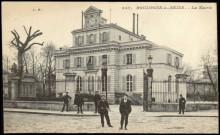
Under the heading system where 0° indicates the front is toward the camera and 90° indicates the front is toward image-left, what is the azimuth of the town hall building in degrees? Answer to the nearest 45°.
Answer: approximately 45°

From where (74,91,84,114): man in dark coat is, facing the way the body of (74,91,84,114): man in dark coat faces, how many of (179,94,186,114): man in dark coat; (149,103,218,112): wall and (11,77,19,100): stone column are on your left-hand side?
2

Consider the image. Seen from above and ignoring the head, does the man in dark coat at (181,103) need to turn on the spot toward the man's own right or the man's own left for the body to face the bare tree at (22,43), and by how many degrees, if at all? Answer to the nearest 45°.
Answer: approximately 45° to the man's own right

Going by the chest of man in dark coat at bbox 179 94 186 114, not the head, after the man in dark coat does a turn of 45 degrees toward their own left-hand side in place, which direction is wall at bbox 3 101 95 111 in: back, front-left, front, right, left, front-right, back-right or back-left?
right

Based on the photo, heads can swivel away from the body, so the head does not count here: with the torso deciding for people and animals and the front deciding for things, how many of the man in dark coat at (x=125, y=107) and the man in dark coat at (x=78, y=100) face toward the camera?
2

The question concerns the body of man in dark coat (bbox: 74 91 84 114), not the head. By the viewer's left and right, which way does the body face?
facing the viewer

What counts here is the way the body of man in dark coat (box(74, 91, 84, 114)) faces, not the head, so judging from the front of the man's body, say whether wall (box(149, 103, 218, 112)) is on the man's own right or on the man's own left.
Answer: on the man's own left

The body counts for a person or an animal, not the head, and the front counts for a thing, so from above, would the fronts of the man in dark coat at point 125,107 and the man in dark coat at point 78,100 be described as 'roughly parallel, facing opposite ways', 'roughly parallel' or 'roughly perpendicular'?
roughly parallel

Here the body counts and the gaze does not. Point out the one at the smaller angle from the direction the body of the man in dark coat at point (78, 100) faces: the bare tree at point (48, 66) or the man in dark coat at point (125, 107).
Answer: the man in dark coat

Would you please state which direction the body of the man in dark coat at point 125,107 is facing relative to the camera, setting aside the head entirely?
toward the camera

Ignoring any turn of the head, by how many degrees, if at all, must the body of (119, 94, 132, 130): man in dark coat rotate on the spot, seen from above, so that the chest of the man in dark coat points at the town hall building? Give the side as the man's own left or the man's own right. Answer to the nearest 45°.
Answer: approximately 180°
